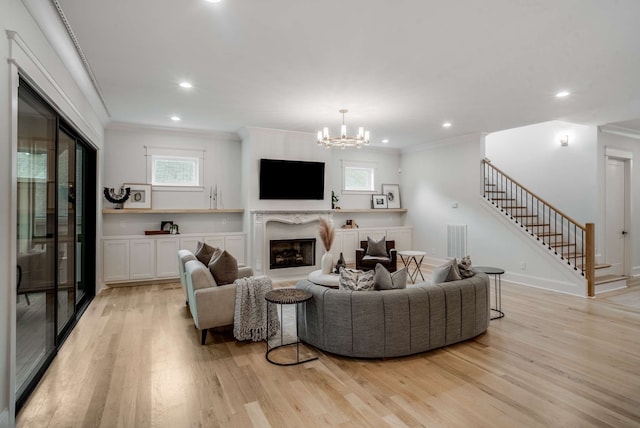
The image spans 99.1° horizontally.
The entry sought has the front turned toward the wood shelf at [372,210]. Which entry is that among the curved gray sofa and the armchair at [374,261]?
the curved gray sofa

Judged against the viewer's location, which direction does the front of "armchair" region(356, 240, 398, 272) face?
facing the viewer

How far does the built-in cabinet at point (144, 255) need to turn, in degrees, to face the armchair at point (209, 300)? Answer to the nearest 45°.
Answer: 0° — it already faces it

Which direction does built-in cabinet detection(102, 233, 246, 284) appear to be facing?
toward the camera

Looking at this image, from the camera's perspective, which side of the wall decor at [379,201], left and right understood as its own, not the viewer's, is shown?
front

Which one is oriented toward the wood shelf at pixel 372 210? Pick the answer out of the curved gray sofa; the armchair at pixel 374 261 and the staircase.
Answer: the curved gray sofa

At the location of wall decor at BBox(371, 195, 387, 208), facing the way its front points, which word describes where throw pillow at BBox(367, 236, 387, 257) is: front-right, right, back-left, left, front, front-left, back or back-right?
front

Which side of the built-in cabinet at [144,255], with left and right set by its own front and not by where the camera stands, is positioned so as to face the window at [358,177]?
left

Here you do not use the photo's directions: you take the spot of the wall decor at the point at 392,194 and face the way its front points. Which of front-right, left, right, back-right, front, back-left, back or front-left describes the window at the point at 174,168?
front-right

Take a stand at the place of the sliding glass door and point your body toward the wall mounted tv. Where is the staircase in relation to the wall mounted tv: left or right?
right

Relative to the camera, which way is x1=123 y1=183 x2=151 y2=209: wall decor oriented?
toward the camera

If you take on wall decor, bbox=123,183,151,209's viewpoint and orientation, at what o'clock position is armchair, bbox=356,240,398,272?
The armchair is roughly at 10 o'clock from the wall decor.

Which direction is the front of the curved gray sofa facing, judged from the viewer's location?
facing away from the viewer

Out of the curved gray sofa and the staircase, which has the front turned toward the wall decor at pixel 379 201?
the curved gray sofa

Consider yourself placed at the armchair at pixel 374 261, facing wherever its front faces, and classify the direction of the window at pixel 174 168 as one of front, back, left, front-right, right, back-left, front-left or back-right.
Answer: right
